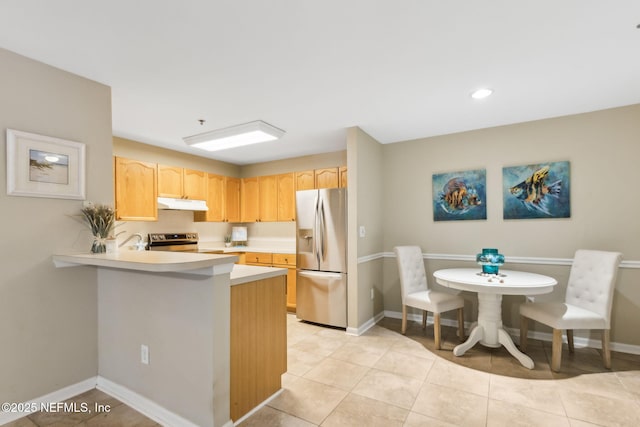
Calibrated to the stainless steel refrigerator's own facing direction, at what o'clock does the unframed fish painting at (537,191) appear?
The unframed fish painting is roughly at 8 o'clock from the stainless steel refrigerator.

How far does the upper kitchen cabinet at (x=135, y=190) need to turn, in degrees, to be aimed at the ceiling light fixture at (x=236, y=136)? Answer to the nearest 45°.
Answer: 0° — it already faces it

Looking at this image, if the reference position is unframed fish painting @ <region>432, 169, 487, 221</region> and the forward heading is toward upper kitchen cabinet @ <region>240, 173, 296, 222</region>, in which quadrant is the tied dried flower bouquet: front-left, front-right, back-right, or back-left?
front-left

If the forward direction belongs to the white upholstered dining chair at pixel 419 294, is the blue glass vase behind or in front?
in front

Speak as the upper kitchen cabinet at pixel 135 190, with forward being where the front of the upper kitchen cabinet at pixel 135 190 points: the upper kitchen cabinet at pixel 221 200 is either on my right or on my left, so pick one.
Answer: on my left

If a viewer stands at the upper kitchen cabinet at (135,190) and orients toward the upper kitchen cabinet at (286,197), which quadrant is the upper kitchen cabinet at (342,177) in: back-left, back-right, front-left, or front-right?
front-right

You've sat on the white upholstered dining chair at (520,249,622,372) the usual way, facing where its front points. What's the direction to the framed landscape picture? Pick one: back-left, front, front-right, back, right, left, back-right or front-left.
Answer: front

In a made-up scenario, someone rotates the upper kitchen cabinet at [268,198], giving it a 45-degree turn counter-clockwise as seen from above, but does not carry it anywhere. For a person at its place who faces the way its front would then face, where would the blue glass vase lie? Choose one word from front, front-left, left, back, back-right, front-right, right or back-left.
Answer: front-left

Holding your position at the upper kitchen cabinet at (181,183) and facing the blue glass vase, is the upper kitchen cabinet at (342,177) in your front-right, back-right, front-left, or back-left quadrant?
front-left

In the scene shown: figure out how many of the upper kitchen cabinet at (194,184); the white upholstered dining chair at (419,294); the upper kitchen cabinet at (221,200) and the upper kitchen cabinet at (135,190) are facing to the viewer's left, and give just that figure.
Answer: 0

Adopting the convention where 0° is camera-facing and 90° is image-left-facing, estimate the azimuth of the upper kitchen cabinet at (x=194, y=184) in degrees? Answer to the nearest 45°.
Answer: approximately 315°

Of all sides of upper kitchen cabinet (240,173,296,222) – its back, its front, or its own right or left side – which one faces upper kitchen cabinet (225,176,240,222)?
right
